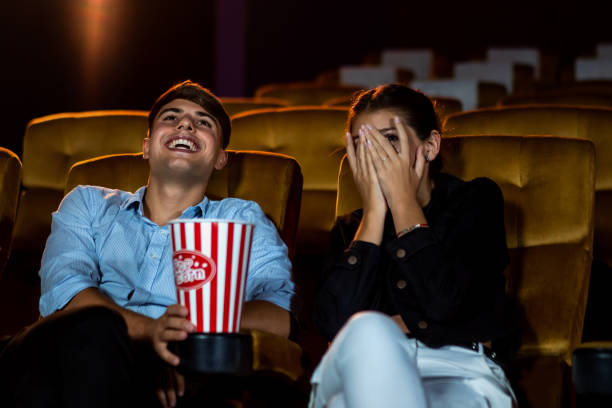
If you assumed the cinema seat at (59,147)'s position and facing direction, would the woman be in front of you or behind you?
in front

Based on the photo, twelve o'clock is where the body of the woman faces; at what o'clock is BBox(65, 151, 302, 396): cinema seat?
The cinema seat is roughly at 3 o'clock from the woman.

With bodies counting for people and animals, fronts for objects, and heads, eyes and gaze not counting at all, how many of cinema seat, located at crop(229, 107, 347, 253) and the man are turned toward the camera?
2

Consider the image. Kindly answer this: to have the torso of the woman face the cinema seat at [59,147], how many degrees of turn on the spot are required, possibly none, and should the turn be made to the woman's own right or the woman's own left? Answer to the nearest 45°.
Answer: approximately 90° to the woman's own right

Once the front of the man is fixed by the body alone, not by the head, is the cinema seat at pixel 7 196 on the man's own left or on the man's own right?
on the man's own right

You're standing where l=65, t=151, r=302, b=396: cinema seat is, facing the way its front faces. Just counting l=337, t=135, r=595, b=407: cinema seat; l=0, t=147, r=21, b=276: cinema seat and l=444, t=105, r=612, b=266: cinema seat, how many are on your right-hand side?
1

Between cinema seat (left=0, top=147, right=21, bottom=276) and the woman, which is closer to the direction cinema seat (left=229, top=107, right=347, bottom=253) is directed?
the woman

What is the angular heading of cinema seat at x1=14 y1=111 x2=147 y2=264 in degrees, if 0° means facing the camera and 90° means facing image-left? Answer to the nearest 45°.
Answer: approximately 0°

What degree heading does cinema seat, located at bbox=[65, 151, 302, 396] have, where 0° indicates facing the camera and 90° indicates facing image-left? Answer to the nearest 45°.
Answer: approximately 0°

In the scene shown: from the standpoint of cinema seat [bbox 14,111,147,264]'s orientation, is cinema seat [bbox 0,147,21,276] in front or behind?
in front

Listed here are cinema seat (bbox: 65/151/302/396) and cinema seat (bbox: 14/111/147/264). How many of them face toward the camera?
2
